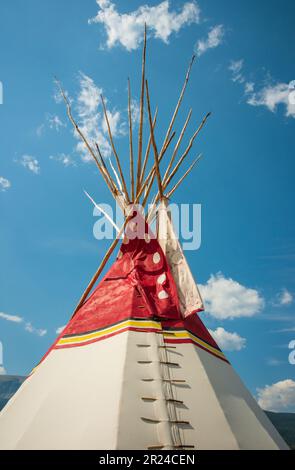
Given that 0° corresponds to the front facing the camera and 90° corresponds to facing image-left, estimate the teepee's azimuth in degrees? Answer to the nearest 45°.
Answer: approximately 0°
